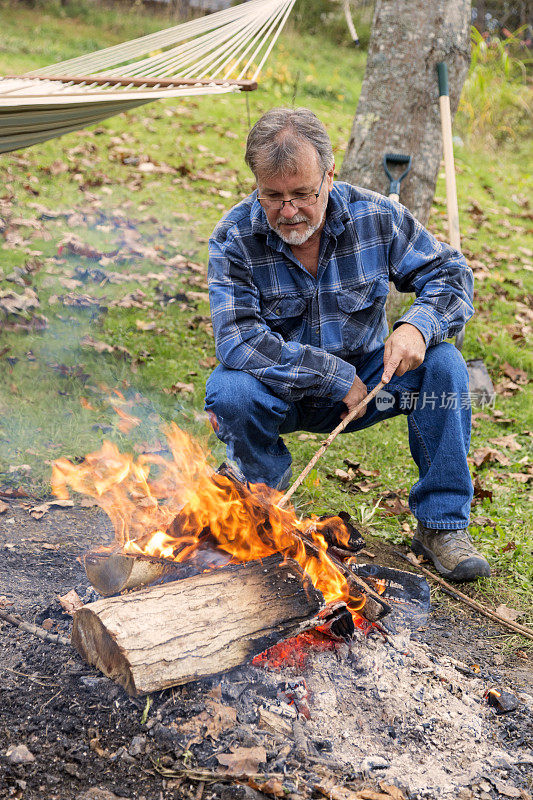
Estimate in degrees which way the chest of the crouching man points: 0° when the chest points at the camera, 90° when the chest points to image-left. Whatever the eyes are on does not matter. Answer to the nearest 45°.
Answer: approximately 0°

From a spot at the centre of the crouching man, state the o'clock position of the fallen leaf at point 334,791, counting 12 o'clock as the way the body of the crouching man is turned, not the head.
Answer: The fallen leaf is roughly at 12 o'clock from the crouching man.

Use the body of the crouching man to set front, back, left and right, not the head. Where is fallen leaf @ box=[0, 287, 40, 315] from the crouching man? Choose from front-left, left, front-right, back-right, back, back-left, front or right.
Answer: back-right

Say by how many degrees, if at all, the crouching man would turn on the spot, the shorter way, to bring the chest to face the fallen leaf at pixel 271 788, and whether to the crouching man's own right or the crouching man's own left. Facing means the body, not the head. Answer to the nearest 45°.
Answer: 0° — they already face it

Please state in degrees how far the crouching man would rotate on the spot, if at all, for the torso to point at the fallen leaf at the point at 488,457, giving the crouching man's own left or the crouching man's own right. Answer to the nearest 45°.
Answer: approximately 135° to the crouching man's own left

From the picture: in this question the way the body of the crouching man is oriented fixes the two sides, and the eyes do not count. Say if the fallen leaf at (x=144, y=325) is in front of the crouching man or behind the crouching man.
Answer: behind

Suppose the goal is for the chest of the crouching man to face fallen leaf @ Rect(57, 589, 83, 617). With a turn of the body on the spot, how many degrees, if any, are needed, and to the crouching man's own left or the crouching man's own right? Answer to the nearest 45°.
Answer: approximately 45° to the crouching man's own right

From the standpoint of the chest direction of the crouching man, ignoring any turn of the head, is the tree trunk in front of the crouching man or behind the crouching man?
behind
